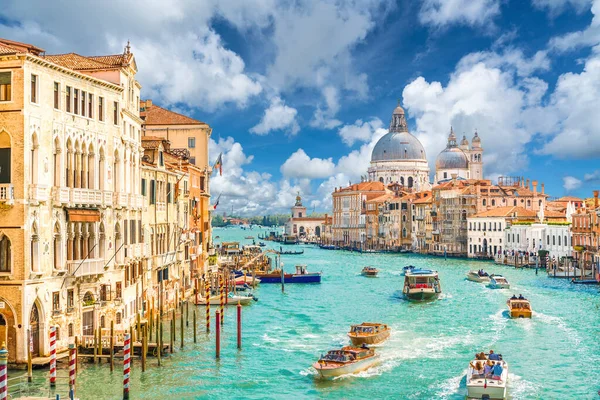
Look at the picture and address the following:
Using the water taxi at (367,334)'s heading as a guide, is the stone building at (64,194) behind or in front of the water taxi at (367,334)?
in front

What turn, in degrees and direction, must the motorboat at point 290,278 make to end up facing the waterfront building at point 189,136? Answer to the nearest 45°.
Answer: approximately 45° to its left

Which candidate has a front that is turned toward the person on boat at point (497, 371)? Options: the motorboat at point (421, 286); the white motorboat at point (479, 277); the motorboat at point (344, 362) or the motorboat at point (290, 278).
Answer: the motorboat at point (421, 286)

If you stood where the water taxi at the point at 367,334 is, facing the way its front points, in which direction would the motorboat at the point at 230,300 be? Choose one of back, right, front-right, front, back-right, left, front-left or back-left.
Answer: right

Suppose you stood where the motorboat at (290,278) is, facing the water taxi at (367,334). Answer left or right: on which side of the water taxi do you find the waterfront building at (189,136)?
right

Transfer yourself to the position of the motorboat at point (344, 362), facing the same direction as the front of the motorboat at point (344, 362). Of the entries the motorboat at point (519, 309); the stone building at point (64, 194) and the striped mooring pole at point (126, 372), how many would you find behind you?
1

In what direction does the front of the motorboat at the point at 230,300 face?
to the viewer's right

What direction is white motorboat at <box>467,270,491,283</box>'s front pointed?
to the viewer's left

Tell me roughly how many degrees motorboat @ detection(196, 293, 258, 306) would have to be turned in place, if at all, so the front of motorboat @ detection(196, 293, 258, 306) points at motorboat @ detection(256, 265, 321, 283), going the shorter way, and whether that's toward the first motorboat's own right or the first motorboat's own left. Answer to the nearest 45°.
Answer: approximately 90° to the first motorboat's own left

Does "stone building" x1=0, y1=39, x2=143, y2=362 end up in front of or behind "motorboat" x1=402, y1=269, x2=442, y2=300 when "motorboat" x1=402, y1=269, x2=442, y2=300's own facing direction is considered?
in front

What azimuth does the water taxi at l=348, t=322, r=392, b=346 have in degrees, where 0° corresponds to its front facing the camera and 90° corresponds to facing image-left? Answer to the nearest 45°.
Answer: approximately 45°

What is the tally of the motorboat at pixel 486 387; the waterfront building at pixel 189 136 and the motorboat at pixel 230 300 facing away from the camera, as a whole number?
1
